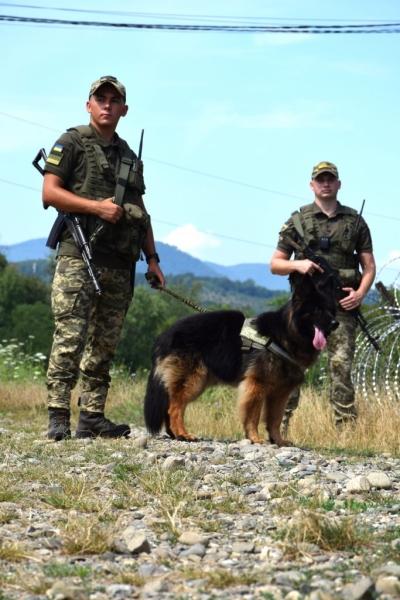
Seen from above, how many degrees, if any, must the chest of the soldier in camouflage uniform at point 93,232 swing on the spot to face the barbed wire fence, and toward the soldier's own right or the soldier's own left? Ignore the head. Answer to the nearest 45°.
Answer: approximately 90° to the soldier's own left

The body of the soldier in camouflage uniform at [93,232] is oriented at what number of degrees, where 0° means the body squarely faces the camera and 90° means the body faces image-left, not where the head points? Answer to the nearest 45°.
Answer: approximately 315°

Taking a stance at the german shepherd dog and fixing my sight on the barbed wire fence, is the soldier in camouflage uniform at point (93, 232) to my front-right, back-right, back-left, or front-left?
back-left

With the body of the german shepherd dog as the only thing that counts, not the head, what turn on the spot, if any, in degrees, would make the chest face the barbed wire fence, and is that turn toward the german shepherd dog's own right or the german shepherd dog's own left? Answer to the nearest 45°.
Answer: approximately 45° to the german shepherd dog's own left

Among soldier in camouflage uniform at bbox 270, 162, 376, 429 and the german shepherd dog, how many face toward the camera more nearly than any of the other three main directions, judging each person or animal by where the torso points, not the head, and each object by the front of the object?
1

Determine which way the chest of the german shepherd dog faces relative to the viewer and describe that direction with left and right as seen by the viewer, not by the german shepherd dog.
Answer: facing to the right of the viewer

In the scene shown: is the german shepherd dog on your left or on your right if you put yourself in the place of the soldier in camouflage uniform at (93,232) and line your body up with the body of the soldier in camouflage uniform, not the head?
on your left
